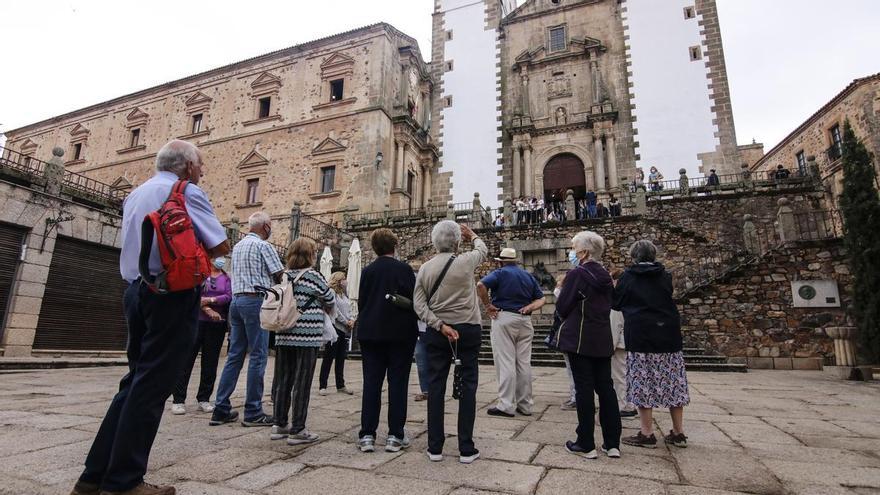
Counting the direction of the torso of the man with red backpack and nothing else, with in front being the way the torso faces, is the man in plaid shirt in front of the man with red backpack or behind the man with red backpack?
in front

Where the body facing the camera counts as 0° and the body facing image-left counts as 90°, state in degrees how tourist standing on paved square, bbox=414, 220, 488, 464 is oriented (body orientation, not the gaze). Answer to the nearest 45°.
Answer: approximately 180°

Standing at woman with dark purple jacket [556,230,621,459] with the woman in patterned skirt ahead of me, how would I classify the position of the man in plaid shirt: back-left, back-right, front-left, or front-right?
back-left

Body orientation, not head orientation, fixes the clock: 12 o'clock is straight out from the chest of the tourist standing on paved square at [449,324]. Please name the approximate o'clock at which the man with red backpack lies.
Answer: The man with red backpack is roughly at 8 o'clock from the tourist standing on paved square.

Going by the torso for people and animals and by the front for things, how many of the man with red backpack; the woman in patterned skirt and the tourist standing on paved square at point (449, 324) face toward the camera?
0

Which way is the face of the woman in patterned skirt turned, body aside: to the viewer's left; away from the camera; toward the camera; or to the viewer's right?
away from the camera

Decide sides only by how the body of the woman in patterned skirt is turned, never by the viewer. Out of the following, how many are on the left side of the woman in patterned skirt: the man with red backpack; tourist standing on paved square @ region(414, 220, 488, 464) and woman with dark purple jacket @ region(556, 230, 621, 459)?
3

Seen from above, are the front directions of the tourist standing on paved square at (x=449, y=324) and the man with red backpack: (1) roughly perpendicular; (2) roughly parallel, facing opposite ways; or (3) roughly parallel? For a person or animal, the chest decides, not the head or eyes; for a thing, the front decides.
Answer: roughly parallel

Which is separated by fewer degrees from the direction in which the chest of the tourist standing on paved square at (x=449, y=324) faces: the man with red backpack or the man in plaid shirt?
the man in plaid shirt

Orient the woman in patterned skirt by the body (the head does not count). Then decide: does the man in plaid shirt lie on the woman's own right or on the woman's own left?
on the woman's own left

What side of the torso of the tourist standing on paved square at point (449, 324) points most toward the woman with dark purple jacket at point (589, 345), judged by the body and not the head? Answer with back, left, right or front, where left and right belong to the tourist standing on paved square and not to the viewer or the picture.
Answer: right

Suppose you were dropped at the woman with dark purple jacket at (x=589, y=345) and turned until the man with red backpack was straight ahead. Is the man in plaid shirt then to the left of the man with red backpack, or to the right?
right

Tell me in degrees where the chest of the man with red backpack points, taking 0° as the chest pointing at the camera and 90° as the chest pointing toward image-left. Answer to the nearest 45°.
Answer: approximately 225°

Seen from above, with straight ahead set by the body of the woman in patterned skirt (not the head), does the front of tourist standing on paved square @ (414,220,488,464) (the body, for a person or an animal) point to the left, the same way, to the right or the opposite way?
the same way

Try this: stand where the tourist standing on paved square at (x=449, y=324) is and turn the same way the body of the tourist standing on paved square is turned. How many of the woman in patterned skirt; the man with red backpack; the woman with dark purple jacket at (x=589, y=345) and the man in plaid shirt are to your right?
2

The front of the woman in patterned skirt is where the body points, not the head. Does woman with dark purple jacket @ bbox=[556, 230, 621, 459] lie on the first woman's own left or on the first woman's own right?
on the first woman's own left

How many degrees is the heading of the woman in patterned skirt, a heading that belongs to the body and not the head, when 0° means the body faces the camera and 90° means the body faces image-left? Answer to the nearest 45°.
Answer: approximately 135°
